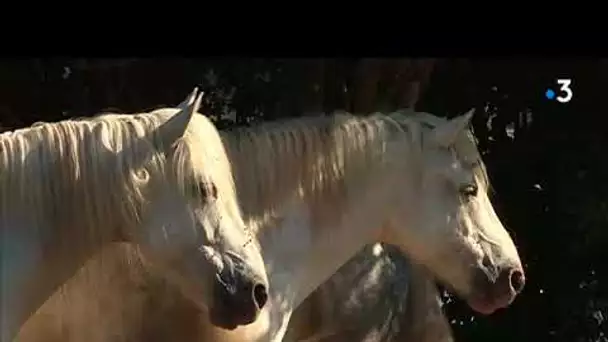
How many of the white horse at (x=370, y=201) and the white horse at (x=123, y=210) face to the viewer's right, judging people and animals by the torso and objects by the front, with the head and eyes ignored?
2

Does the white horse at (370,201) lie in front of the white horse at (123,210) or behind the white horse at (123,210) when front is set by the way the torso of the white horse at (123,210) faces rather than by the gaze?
in front

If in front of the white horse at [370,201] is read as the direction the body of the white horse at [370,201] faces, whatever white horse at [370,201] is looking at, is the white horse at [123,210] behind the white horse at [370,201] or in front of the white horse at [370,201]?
behind

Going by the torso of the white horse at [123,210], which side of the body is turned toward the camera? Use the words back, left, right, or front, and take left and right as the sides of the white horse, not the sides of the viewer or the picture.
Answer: right

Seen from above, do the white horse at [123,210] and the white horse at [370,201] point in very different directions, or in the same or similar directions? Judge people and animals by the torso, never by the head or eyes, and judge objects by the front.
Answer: same or similar directions

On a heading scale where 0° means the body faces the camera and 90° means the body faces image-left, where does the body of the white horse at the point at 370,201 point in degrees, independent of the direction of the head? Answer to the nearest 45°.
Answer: approximately 270°
